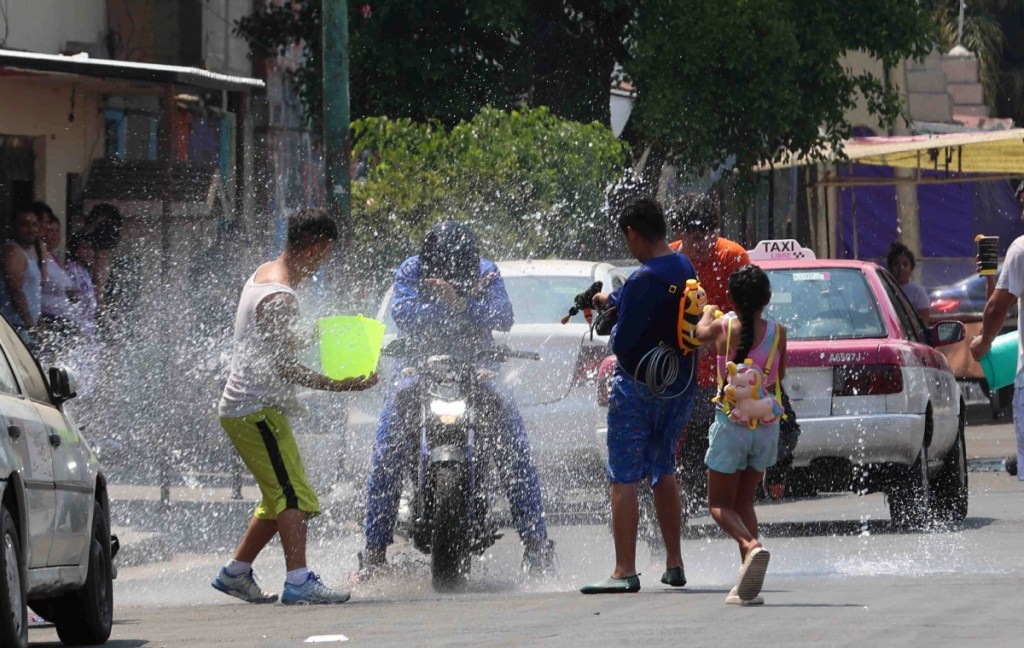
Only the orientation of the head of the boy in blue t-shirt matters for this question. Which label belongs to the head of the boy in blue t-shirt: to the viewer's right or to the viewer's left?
to the viewer's left

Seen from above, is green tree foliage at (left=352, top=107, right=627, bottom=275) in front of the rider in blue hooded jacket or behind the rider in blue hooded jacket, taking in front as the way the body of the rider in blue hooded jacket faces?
behind

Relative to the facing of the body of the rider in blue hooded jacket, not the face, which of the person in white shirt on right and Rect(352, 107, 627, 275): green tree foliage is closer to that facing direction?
the person in white shirt on right

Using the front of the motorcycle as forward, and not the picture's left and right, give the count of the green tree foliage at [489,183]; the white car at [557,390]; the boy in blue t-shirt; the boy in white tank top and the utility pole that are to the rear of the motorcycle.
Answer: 3

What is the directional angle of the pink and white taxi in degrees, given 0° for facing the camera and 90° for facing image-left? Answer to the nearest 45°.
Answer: approximately 180°

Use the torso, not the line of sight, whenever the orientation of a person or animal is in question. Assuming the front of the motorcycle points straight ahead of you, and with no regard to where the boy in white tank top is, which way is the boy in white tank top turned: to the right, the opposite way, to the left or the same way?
to the left

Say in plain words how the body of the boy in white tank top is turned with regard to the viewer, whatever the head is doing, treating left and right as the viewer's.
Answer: facing to the right of the viewer

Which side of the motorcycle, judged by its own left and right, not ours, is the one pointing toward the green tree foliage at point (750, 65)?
back
